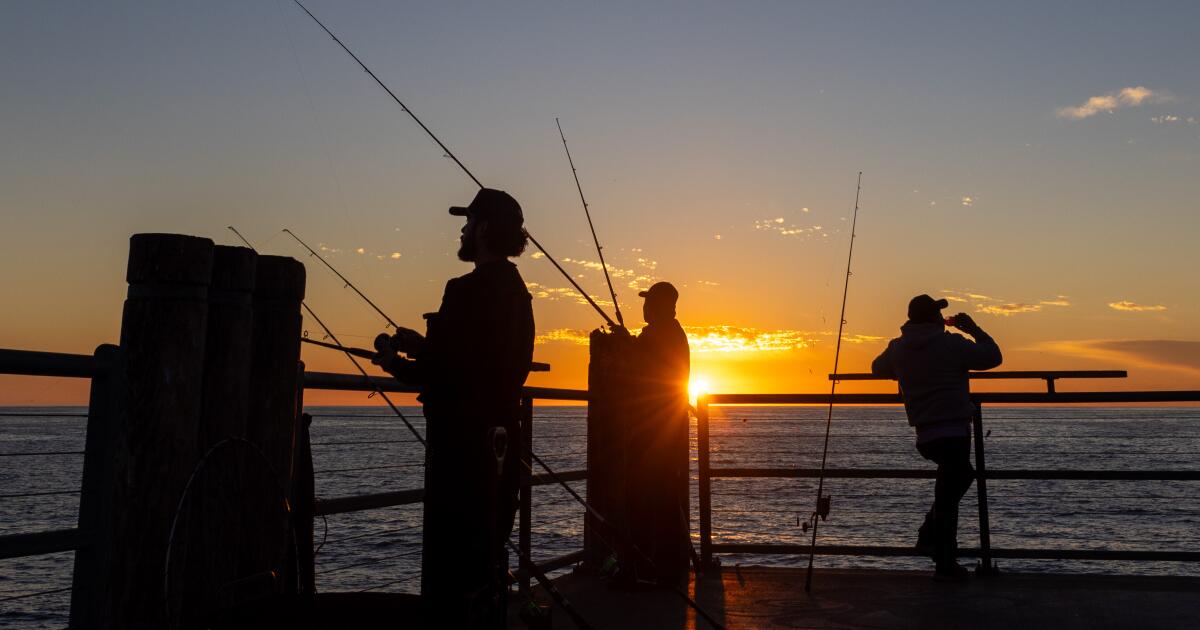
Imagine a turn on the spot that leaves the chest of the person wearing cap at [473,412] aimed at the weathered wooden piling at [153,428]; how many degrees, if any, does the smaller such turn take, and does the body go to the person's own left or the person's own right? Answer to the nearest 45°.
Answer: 0° — they already face it

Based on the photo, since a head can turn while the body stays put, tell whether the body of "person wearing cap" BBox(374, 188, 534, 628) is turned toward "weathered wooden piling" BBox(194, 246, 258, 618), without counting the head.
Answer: yes

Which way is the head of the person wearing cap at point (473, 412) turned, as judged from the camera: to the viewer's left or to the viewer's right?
to the viewer's left

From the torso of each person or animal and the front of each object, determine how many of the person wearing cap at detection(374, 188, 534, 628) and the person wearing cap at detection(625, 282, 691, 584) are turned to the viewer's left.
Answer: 2

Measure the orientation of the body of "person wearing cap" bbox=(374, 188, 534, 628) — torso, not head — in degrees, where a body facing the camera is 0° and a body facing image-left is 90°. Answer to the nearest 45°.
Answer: approximately 90°

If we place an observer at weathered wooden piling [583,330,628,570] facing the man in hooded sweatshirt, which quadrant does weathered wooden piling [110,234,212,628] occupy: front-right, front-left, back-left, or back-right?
back-right

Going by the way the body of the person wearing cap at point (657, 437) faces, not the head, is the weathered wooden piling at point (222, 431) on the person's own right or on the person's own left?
on the person's own left

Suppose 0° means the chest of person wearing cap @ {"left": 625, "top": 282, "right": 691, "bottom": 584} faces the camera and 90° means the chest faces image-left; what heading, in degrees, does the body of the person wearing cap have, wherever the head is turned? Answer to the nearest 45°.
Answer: approximately 90°

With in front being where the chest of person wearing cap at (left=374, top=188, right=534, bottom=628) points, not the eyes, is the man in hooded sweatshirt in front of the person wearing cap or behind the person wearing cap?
behind
